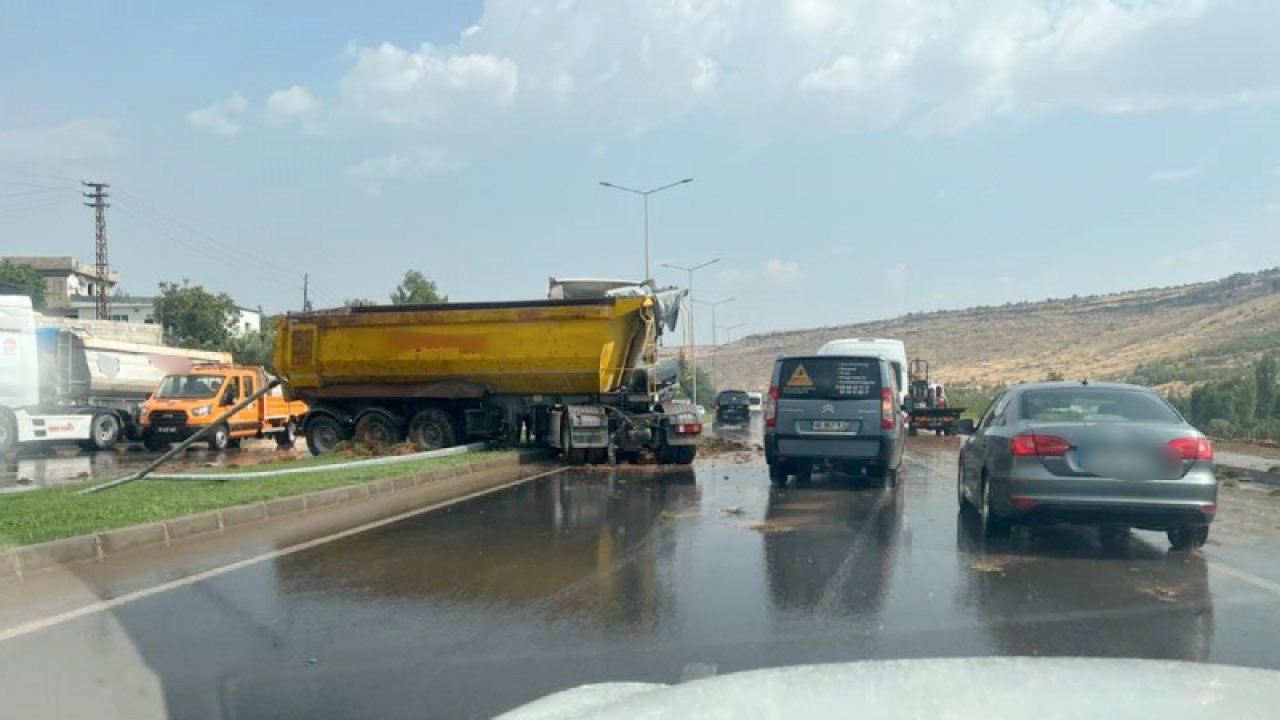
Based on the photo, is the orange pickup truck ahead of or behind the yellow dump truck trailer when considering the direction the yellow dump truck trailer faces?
behind

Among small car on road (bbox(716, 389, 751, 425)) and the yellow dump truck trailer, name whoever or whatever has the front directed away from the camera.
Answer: the small car on road

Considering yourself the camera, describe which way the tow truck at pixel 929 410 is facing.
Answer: facing away from the viewer

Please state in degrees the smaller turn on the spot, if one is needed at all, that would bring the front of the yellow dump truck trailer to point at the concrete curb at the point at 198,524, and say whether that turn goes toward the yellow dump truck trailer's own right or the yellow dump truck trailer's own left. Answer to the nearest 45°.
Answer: approximately 45° to the yellow dump truck trailer's own right

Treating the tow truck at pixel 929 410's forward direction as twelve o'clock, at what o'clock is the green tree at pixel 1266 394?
The green tree is roughly at 3 o'clock from the tow truck.

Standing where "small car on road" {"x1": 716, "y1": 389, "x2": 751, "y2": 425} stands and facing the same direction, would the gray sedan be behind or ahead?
behind

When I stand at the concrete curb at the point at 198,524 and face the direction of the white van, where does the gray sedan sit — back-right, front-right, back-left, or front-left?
front-right

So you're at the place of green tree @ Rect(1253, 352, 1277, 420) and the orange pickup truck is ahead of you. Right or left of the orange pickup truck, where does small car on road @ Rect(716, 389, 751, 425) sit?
right

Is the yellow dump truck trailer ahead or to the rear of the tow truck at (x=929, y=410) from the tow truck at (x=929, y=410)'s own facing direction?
to the rear

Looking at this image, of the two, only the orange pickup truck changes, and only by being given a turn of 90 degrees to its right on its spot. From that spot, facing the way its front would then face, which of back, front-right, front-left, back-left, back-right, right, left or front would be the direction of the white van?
back-right

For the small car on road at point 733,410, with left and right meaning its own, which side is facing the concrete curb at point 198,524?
back

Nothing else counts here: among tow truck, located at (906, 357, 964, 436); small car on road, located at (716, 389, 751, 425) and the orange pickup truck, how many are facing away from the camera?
2

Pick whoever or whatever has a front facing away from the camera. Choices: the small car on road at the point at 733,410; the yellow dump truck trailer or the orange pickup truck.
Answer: the small car on road

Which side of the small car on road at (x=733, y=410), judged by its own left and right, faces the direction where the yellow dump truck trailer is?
back

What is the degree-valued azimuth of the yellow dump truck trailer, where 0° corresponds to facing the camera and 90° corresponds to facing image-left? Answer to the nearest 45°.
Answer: approximately 315°

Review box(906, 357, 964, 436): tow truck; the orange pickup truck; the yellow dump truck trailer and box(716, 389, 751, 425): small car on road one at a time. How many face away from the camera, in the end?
2

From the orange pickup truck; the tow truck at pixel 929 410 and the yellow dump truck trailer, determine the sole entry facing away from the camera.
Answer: the tow truck

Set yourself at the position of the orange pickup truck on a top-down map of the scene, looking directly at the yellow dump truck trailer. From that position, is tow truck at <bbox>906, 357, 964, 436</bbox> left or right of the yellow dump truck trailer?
left
